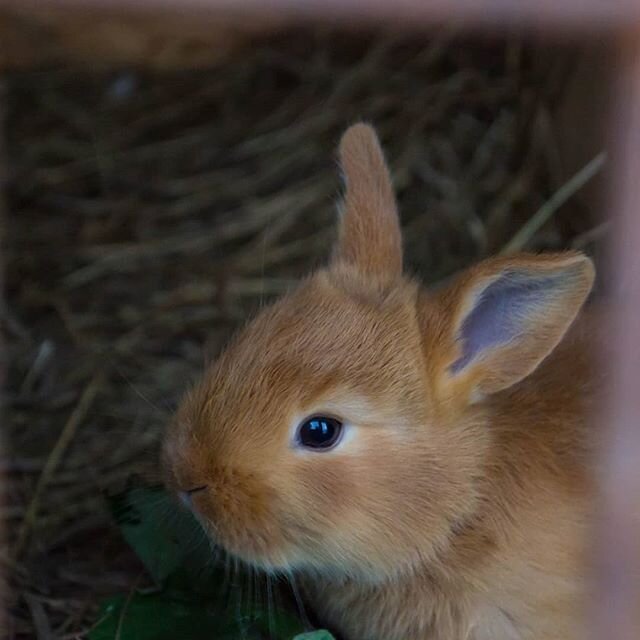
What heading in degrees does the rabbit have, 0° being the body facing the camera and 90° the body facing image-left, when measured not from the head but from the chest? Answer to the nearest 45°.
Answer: approximately 90°

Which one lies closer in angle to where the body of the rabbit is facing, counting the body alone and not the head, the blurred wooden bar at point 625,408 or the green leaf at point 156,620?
the green leaf

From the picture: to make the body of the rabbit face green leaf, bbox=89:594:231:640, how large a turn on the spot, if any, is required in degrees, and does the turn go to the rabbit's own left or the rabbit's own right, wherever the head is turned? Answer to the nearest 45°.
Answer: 0° — it already faces it

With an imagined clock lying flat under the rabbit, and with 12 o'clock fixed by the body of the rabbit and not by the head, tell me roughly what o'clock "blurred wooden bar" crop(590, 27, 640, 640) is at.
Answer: The blurred wooden bar is roughly at 8 o'clock from the rabbit.
